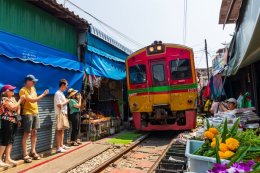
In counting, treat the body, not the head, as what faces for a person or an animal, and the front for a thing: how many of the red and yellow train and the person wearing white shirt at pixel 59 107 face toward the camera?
1

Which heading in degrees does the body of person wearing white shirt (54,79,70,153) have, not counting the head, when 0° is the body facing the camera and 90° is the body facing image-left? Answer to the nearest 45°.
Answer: approximately 270°

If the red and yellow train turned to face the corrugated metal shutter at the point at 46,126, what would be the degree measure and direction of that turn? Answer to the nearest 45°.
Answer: approximately 45° to its right

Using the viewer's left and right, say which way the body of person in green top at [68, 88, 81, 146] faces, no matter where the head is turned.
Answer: facing to the right of the viewer

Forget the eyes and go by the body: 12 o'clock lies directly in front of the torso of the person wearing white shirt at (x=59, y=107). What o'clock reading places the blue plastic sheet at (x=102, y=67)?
The blue plastic sheet is roughly at 10 o'clock from the person wearing white shirt.

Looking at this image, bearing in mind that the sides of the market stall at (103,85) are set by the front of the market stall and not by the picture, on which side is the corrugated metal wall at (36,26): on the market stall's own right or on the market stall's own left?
on the market stall's own right

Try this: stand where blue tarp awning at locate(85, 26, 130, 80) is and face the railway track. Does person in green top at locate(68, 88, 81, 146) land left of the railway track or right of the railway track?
right
